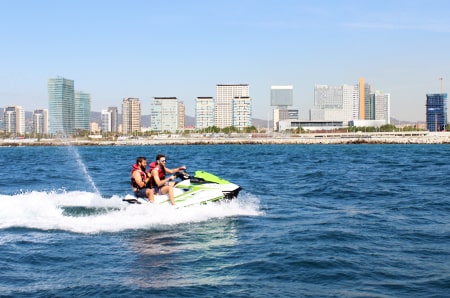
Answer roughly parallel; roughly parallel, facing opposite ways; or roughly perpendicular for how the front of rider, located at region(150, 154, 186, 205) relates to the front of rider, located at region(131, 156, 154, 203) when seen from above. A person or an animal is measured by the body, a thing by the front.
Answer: roughly parallel

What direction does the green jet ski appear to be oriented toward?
to the viewer's right

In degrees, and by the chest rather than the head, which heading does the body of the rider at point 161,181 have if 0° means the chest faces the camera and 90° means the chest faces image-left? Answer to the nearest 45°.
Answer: approximately 270°

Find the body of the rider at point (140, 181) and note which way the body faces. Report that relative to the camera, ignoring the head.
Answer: to the viewer's right
